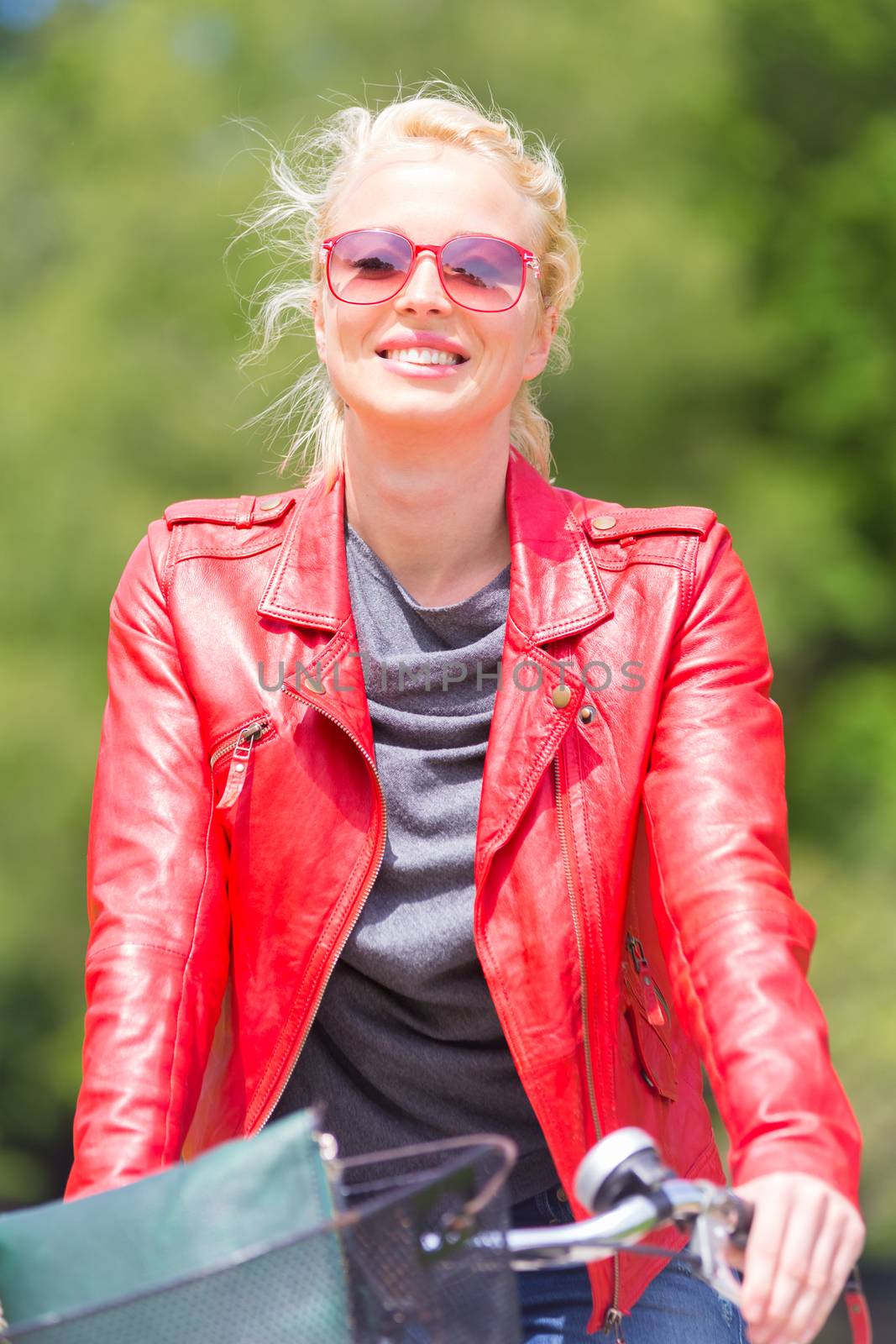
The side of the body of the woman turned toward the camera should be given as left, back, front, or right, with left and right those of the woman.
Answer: front

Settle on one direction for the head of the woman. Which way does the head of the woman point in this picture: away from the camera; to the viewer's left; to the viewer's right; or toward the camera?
toward the camera
